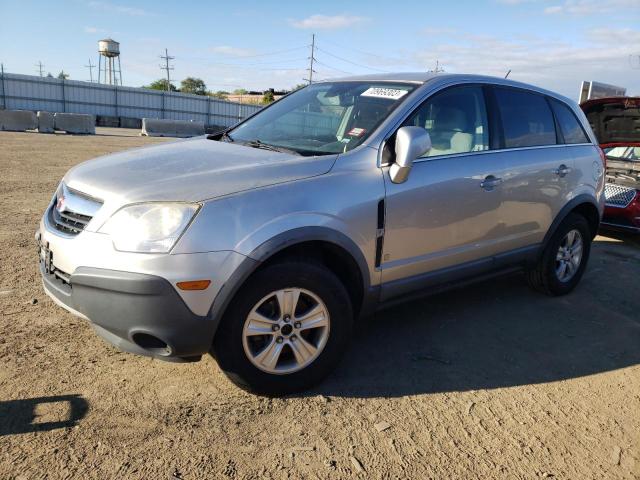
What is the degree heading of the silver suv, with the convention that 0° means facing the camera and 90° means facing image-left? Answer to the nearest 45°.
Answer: approximately 45°

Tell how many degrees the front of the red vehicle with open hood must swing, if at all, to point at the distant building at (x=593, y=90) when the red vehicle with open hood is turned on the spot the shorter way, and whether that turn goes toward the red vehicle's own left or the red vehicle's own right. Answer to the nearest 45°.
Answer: approximately 180°

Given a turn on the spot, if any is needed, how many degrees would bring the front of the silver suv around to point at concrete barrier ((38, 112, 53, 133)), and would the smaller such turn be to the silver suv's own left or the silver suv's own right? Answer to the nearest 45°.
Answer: approximately 90° to the silver suv's own right

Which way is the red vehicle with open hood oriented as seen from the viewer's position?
toward the camera

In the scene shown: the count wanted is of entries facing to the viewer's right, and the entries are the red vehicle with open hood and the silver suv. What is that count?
0

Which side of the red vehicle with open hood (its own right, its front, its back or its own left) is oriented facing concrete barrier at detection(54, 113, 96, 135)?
right

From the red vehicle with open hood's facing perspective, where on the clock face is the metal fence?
The metal fence is roughly at 4 o'clock from the red vehicle with open hood.

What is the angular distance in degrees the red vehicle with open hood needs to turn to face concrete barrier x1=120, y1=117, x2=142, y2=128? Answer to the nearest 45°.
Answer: approximately 135° to its right

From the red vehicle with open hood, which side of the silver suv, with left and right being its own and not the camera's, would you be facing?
back
